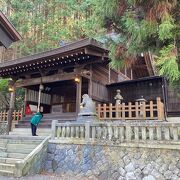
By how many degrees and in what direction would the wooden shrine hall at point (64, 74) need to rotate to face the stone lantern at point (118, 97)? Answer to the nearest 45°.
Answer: approximately 135° to its left

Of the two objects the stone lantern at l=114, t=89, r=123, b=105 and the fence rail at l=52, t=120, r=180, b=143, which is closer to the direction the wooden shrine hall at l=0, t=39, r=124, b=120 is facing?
the fence rail

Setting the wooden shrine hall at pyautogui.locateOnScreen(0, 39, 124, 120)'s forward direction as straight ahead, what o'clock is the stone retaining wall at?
The stone retaining wall is roughly at 10 o'clock from the wooden shrine hall.

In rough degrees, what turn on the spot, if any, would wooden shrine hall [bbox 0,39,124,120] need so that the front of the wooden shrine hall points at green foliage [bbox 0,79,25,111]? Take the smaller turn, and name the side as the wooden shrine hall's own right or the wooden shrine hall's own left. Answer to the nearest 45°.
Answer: approximately 90° to the wooden shrine hall's own right

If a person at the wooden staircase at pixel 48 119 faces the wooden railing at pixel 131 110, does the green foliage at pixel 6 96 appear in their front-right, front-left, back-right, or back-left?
back-left

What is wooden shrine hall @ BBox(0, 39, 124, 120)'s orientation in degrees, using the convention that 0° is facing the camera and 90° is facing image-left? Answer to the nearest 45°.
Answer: approximately 45°

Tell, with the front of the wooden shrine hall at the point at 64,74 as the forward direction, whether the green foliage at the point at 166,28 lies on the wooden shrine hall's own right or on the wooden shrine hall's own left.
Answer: on the wooden shrine hall's own left
